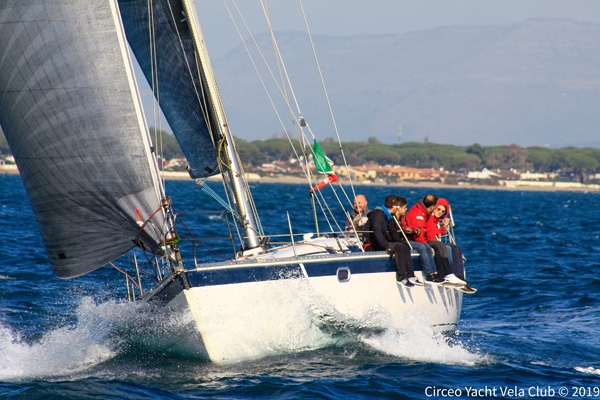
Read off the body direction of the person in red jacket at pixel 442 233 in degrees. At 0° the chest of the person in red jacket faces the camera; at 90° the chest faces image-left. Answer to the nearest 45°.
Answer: approximately 315°

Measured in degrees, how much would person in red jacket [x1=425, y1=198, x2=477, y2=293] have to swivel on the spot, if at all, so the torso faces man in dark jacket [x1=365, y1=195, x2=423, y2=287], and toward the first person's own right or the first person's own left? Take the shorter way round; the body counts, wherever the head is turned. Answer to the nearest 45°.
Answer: approximately 90° to the first person's own right

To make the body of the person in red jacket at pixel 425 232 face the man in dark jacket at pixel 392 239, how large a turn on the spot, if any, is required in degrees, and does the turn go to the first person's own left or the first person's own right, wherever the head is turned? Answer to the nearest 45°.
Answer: approximately 90° to the first person's own right
